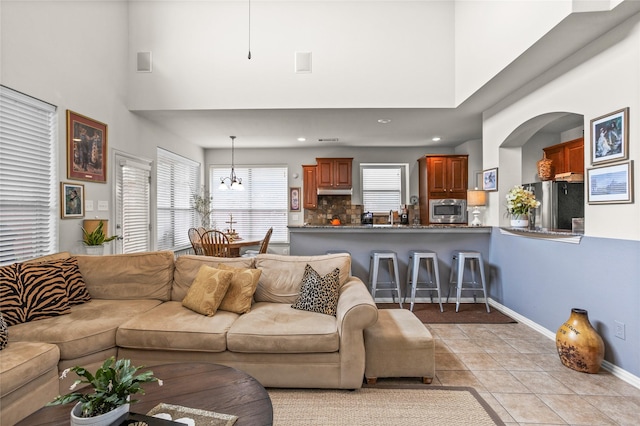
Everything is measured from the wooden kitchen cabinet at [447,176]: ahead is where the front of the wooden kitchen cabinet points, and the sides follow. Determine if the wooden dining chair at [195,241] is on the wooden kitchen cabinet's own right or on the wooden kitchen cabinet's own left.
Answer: on the wooden kitchen cabinet's own right

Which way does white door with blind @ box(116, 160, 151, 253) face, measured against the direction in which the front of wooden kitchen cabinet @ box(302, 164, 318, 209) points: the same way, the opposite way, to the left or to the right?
to the left

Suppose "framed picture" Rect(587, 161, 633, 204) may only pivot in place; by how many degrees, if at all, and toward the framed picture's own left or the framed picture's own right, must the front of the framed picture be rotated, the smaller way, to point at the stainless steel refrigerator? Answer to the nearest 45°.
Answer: approximately 90° to the framed picture's own right

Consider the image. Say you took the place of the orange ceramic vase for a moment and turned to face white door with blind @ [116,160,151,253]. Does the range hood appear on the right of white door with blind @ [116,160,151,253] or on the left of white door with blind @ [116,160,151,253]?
right

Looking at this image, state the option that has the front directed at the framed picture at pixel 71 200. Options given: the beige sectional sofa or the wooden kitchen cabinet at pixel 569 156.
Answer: the wooden kitchen cabinet

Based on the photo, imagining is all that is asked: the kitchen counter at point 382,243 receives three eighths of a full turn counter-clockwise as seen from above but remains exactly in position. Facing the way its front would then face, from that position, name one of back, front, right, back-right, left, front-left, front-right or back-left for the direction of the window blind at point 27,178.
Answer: back

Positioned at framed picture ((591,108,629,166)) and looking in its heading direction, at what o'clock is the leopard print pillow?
The leopard print pillow is roughly at 12 o'clock from the framed picture.

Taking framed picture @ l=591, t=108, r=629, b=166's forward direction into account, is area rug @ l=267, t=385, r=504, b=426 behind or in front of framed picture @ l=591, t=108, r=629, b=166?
in front

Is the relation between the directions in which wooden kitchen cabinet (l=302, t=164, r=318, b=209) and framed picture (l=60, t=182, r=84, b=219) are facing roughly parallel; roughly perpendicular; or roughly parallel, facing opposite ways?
roughly perpendicular

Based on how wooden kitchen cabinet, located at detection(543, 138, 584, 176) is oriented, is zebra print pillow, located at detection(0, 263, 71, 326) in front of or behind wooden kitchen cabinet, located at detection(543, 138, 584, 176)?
in front

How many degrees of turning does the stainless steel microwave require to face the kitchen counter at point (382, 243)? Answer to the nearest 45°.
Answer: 0° — it already faces it

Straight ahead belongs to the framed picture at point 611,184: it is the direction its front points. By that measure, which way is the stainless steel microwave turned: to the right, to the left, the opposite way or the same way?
to the left
